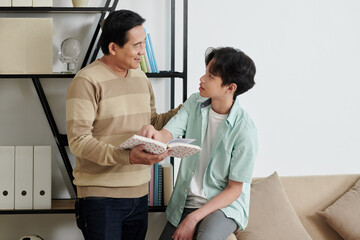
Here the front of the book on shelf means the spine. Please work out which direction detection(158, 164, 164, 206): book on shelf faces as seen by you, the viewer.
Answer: facing the viewer

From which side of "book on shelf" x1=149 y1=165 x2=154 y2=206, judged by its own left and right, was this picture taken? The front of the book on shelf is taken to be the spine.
front

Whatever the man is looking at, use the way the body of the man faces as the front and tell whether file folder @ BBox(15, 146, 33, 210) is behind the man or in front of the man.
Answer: behind

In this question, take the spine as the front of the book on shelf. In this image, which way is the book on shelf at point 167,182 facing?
toward the camera

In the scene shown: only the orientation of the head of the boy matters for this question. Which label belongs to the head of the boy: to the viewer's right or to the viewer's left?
to the viewer's left

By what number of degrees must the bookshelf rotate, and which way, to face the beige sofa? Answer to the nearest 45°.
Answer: approximately 90° to its left

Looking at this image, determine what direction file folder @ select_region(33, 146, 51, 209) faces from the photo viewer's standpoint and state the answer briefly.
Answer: facing the viewer

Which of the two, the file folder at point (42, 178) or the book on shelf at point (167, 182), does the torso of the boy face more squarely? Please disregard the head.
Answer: the file folder
